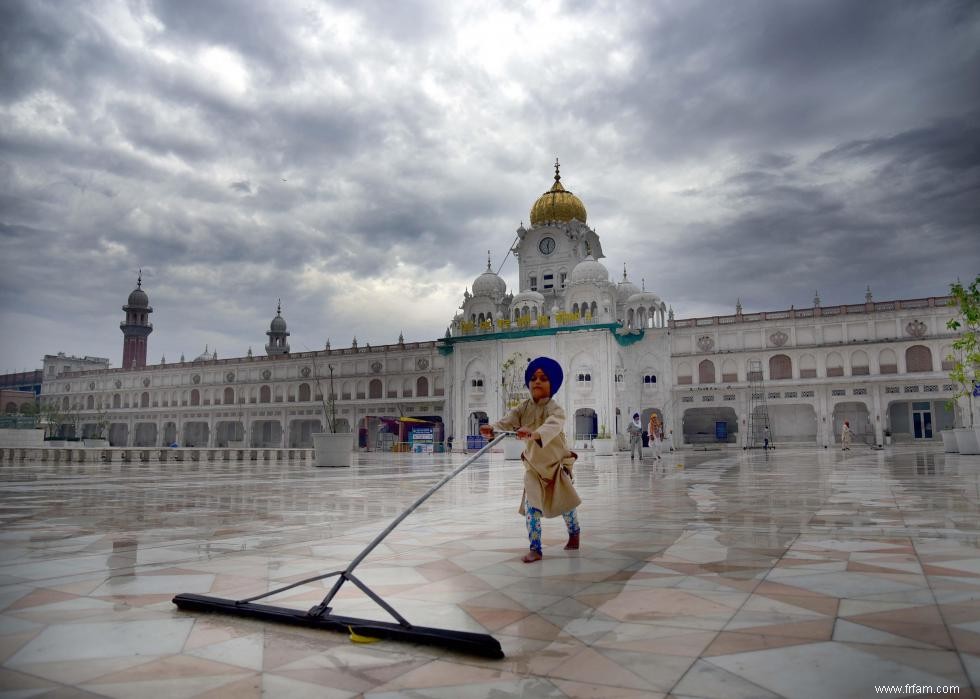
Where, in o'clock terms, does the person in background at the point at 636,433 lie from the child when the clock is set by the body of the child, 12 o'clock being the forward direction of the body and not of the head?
The person in background is roughly at 5 o'clock from the child.

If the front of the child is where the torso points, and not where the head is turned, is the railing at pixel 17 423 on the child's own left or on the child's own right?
on the child's own right

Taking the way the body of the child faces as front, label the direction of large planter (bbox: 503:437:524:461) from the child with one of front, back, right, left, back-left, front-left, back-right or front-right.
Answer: back-right

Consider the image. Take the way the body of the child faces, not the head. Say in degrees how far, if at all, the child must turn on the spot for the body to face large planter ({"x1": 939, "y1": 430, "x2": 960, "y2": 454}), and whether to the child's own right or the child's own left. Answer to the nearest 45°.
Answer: approximately 180°

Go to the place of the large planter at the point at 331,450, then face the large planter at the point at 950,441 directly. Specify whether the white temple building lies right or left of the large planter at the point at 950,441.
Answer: left

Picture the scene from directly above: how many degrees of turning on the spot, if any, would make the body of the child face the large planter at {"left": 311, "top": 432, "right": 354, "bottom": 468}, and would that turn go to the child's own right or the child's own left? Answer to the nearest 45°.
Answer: approximately 135° to the child's own right

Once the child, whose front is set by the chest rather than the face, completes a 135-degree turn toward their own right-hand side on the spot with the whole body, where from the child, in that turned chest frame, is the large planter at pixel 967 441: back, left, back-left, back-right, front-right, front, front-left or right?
front-right

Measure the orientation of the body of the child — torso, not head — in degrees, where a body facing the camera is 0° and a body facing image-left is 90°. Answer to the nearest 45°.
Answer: approximately 45°
